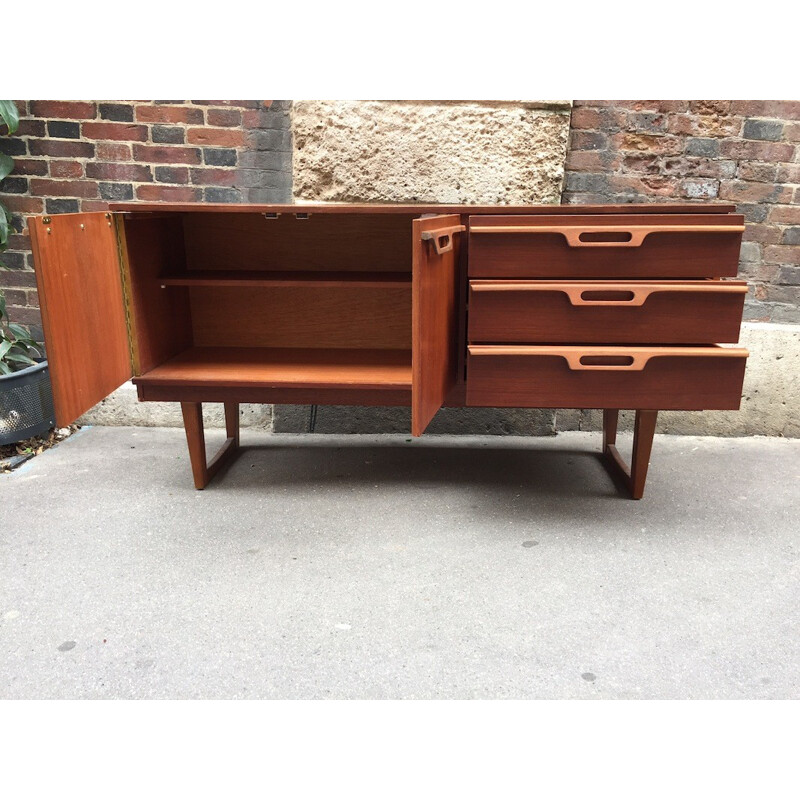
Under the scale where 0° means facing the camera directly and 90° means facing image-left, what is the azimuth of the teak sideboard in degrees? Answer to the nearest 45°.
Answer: approximately 0°

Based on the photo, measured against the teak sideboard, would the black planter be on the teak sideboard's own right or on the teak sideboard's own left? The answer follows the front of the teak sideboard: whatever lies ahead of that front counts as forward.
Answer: on the teak sideboard's own right
